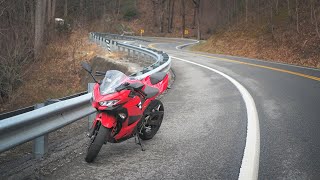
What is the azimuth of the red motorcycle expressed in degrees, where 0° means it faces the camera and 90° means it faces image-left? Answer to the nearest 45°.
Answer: approximately 45°

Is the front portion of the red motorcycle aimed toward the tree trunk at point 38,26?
no

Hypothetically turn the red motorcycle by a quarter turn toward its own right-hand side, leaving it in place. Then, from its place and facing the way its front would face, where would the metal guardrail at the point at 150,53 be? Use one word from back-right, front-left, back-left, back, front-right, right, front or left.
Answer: front-right
